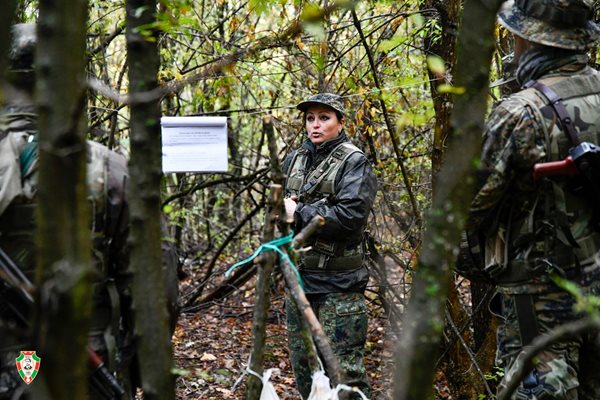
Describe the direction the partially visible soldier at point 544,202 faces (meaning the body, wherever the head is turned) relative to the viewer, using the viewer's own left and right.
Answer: facing away from the viewer and to the left of the viewer

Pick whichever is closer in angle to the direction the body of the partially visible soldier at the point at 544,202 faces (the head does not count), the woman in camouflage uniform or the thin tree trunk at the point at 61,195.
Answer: the woman in camouflage uniform

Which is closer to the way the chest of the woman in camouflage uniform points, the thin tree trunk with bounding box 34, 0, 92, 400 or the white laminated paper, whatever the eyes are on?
the thin tree trunk

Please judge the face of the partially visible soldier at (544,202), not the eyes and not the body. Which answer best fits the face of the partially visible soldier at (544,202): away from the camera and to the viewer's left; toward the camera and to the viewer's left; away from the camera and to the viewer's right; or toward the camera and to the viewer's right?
away from the camera and to the viewer's left

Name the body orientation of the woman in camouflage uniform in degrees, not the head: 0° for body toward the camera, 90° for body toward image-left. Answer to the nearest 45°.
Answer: approximately 45°
